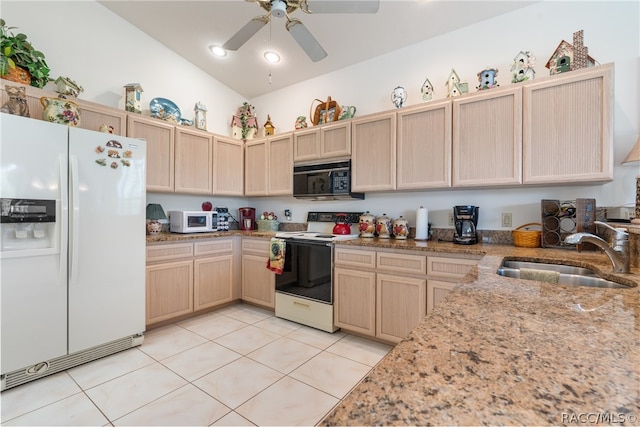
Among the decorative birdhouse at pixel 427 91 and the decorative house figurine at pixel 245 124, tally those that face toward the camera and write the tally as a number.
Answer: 2

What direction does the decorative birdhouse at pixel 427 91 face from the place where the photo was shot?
facing the viewer

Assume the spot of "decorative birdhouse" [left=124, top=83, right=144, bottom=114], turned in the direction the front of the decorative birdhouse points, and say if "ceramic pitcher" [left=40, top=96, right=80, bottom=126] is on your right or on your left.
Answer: on your right

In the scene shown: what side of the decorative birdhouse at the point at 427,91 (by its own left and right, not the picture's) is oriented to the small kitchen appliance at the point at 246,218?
right

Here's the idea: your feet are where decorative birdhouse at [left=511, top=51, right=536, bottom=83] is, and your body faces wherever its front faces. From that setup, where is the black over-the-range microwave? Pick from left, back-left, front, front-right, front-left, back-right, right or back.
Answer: front-right

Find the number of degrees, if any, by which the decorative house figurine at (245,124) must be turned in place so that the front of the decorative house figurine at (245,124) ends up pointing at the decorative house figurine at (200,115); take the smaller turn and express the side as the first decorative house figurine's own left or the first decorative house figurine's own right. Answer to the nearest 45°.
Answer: approximately 45° to the first decorative house figurine's own right

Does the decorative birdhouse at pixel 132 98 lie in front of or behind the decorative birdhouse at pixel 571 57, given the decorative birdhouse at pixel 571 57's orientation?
in front

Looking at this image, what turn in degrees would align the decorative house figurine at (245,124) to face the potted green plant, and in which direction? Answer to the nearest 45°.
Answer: approximately 45° to its right

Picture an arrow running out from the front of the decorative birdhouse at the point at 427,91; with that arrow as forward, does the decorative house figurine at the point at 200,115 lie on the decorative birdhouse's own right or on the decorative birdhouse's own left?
on the decorative birdhouse's own right

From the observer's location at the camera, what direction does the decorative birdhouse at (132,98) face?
facing the viewer and to the right of the viewer

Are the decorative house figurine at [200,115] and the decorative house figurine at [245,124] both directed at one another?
no

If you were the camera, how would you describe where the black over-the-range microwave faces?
facing the viewer and to the left of the viewer

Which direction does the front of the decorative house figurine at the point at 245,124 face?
toward the camera

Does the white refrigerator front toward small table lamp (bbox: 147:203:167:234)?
no
